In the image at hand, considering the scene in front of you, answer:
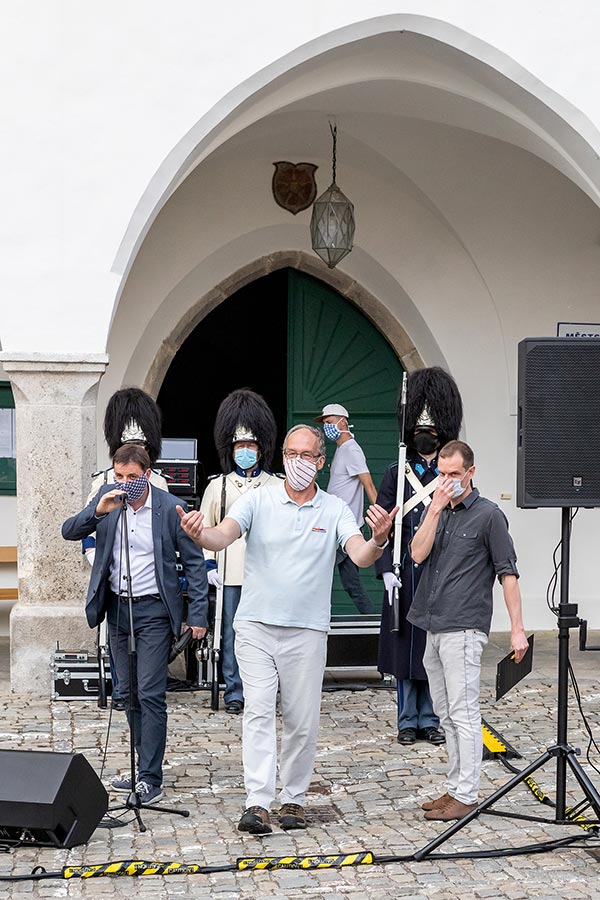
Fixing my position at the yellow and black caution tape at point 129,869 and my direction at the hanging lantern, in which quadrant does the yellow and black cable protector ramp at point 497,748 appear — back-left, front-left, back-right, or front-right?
front-right

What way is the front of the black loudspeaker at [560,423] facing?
toward the camera

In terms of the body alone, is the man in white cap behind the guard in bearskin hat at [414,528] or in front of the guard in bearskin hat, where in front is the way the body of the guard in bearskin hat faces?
behind

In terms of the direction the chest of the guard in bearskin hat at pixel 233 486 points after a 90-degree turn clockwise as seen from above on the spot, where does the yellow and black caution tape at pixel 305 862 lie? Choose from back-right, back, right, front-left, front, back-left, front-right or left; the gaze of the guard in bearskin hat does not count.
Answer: left

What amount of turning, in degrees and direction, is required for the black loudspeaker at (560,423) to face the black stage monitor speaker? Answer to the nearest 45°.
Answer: approximately 45° to its right

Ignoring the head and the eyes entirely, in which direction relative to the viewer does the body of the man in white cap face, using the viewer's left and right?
facing to the left of the viewer

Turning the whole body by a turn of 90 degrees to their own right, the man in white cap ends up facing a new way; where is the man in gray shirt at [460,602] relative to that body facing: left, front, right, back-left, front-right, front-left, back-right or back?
back

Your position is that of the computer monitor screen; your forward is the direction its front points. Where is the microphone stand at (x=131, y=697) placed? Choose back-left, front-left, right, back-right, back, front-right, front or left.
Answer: front

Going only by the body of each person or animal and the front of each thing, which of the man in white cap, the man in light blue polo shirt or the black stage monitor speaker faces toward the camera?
the man in light blue polo shirt

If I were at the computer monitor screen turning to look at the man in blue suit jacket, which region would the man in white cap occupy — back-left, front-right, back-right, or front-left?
back-left

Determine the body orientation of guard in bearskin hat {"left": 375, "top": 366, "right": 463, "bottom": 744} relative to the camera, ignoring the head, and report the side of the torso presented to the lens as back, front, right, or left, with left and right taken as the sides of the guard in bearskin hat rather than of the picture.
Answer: front

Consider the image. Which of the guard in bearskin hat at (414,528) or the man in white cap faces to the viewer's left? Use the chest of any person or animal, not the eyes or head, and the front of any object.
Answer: the man in white cap

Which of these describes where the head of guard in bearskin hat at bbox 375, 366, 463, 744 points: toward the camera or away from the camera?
toward the camera
